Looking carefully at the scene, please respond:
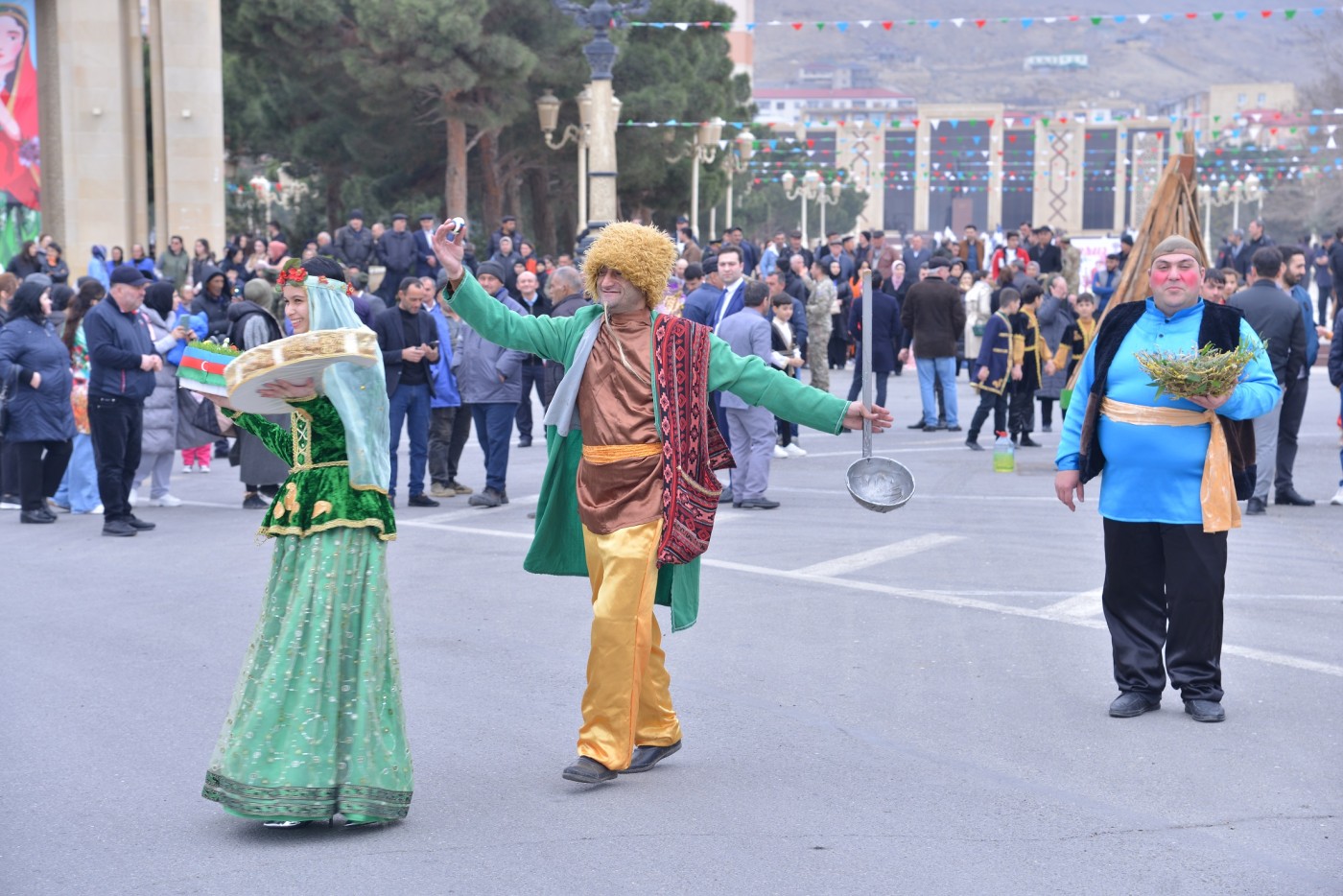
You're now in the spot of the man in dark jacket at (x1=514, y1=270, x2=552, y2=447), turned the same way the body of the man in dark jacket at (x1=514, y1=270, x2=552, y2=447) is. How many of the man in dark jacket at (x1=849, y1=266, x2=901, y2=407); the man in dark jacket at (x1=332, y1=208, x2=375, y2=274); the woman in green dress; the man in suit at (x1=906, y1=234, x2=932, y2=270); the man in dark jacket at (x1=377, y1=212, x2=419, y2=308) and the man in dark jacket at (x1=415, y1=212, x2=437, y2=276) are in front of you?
1

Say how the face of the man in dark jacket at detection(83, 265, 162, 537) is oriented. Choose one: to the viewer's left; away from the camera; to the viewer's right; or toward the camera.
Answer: to the viewer's right

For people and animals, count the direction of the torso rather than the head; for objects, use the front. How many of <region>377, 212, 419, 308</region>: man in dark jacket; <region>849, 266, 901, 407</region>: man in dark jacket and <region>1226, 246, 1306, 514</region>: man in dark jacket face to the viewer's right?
0

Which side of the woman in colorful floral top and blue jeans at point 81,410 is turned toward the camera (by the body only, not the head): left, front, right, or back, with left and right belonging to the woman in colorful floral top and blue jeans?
right

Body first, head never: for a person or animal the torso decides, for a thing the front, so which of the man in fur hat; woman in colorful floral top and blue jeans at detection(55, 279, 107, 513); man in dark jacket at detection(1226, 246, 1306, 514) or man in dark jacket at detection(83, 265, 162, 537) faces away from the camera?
the man in dark jacket at detection(1226, 246, 1306, 514)

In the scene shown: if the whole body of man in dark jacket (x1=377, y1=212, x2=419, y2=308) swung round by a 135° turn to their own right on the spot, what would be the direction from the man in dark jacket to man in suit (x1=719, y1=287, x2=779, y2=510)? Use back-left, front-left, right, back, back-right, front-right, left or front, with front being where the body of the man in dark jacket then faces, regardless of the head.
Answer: back-left

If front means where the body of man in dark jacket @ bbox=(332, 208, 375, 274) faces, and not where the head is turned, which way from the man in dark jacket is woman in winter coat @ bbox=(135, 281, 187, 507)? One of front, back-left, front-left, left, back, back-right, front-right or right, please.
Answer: front

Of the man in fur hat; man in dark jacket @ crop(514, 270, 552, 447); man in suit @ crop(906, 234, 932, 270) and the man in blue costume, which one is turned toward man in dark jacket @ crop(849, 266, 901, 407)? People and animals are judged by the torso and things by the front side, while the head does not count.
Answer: the man in suit

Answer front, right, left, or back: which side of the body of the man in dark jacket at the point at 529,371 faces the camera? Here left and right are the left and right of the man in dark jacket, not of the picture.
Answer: front

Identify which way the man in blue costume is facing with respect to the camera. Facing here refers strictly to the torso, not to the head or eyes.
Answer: toward the camera

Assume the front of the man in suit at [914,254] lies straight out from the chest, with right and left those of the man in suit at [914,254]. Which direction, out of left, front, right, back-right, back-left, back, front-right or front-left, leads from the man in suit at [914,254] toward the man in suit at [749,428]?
front
